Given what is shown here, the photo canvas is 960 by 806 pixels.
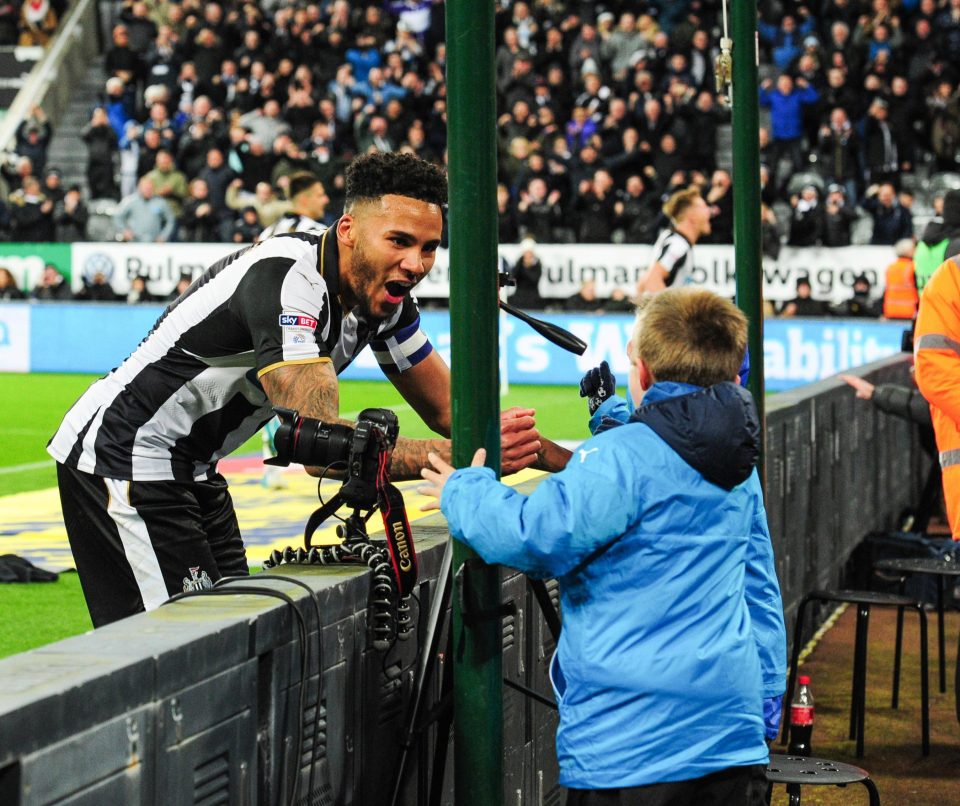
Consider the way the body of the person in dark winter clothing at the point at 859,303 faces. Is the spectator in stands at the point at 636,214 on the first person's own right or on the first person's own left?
on the first person's own right

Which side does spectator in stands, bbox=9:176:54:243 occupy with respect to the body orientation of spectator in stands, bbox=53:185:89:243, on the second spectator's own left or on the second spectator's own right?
on the second spectator's own right

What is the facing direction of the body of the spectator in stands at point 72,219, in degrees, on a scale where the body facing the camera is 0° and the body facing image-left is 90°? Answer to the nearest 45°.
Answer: approximately 0°

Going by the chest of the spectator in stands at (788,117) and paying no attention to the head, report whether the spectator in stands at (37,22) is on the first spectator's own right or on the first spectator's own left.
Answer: on the first spectator's own right

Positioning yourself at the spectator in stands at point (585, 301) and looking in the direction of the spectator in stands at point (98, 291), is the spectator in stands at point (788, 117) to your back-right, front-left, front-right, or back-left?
back-right

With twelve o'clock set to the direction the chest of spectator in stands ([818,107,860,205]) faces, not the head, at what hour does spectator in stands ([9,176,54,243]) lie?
spectator in stands ([9,176,54,243]) is roughly at 3 o'clock from spectator in stands ([818,107,860,205]).

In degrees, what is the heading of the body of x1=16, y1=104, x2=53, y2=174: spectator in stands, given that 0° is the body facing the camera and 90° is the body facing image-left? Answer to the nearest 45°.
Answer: approximately 0°

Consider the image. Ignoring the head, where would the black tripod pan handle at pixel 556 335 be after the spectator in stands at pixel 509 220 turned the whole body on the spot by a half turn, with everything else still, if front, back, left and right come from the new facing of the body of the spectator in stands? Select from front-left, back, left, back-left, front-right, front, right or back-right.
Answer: back

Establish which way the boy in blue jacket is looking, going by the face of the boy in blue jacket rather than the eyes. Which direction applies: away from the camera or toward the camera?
away from the camera
